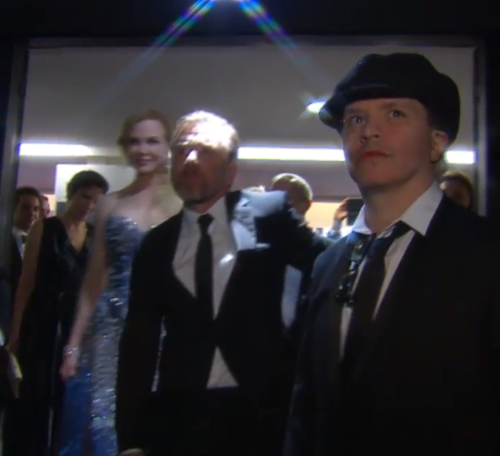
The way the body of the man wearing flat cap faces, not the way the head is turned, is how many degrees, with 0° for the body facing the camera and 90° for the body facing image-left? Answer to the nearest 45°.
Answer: approximately 45°

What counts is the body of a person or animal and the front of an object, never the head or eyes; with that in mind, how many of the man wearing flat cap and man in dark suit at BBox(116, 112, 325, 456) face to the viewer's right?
0

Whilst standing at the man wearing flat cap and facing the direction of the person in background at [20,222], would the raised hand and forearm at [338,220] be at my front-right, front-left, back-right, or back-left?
front-right

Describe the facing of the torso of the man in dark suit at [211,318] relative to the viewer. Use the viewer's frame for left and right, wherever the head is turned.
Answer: facing the viewer

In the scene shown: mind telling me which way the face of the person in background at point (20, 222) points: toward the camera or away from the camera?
toward the camera
